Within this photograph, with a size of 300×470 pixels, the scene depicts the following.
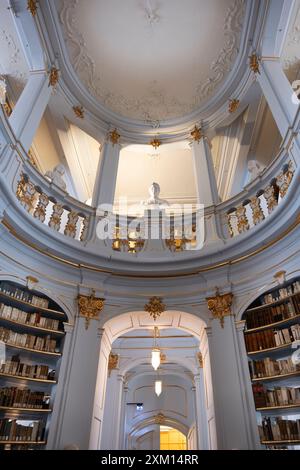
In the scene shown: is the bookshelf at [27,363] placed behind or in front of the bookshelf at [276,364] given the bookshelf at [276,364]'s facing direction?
in front

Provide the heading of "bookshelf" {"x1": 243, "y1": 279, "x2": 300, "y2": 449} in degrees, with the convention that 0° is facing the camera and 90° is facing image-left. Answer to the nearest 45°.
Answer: approximately 45°

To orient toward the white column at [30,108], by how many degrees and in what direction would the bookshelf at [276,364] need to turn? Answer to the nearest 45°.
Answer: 0° — it already faces it

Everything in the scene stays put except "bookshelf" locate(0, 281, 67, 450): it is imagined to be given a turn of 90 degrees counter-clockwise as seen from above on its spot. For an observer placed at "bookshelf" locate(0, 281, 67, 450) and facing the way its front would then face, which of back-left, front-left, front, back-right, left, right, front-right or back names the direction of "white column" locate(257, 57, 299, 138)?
right

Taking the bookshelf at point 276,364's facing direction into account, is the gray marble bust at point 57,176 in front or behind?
in front

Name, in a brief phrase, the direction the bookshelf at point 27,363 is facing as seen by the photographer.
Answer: facing the viewer and to the right of the viewer
